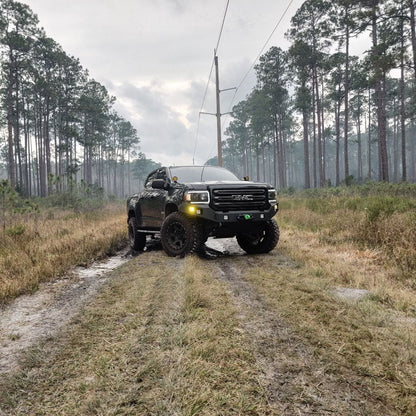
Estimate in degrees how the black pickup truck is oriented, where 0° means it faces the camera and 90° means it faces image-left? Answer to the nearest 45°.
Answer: approximately 315°
